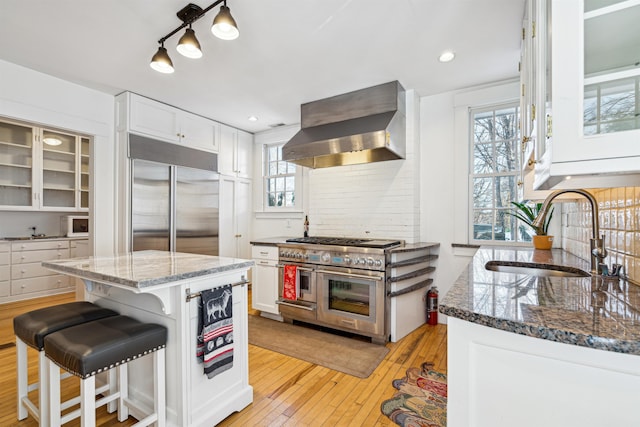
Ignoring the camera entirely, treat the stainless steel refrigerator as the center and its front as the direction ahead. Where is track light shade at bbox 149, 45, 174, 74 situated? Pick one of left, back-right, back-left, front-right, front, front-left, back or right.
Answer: front-right

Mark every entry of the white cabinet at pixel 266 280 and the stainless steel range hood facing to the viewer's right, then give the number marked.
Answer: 0

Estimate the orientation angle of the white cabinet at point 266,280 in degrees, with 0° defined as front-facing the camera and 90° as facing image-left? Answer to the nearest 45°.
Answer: approximately 45°

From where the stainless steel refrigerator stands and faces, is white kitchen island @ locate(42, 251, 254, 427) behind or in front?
in front

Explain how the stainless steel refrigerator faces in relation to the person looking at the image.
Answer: facing the viewer and to the right of the viewer

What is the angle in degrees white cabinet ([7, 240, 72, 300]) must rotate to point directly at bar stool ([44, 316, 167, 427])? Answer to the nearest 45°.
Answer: approximately 45° to its right

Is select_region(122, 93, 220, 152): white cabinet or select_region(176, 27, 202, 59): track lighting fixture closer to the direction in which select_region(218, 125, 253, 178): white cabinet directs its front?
the track lighting fixture

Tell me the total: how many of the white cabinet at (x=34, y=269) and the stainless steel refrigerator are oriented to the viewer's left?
0

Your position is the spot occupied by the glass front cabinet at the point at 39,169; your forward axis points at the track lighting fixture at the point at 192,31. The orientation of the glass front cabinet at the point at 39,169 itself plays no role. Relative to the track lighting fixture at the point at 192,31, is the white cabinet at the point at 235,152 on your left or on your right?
left

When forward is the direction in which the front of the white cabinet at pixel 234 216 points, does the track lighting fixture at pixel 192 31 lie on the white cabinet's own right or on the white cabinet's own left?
on the white cabinet's own right
